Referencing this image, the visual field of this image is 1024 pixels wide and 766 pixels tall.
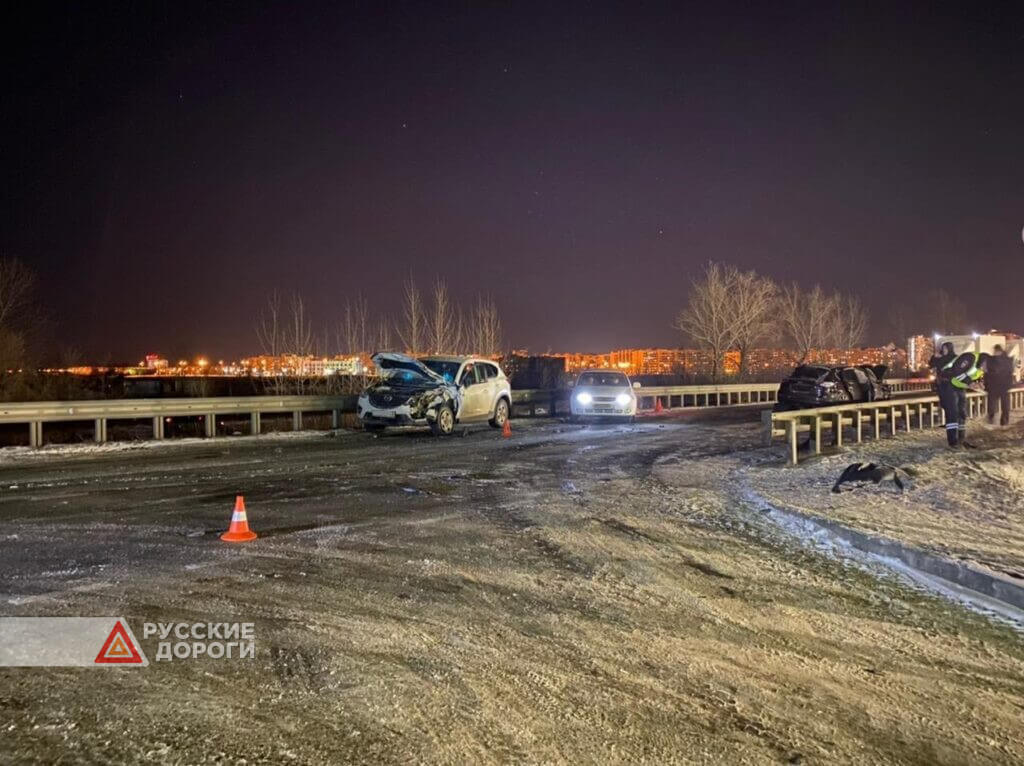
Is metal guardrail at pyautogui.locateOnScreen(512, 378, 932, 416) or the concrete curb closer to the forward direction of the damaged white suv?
the concrete curb

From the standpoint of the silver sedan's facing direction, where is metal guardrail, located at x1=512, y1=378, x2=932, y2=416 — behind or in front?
behind

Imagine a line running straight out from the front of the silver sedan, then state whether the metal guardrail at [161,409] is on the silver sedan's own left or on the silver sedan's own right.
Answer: on the silver sedan's own right

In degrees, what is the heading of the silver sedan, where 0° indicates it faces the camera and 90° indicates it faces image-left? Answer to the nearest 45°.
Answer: approximately 0°

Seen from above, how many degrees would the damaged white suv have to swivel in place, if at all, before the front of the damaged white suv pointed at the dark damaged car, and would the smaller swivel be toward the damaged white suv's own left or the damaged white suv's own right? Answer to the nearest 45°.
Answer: approximately 135° to the damaged white suv's own left

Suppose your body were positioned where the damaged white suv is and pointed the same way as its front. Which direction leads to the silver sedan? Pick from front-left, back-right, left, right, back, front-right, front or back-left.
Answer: back

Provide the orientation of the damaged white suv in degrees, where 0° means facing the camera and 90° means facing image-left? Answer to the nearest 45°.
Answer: approximately 45°

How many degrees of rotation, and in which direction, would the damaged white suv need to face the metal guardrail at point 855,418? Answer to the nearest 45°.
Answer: approximately 135° to its left

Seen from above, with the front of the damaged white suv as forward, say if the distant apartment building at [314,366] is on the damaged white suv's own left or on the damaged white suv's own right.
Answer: on the damaged white suv's own right
